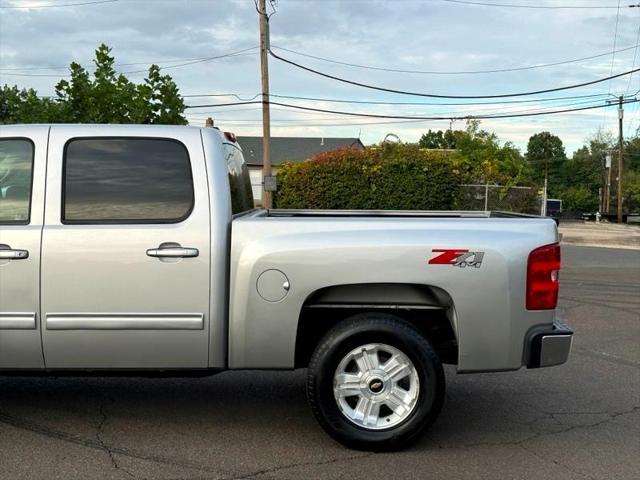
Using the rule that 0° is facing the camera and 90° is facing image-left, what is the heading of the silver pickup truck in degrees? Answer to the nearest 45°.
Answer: approximately 90°

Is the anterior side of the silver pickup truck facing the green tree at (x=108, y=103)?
no

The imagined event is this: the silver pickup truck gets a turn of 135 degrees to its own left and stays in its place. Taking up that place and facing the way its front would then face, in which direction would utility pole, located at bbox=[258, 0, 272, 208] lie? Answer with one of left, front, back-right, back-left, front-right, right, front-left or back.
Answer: back-left

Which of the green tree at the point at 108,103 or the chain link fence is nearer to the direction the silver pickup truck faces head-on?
the green tree

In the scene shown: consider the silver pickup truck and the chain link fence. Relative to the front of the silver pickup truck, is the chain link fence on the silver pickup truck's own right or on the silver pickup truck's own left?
on the silver pickup truck's own right

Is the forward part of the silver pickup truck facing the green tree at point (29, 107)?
no

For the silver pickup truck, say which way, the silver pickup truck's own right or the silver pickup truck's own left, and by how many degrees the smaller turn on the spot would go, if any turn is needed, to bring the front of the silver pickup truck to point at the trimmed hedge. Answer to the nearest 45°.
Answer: approximately 90° to the silver pickup truck's own right
